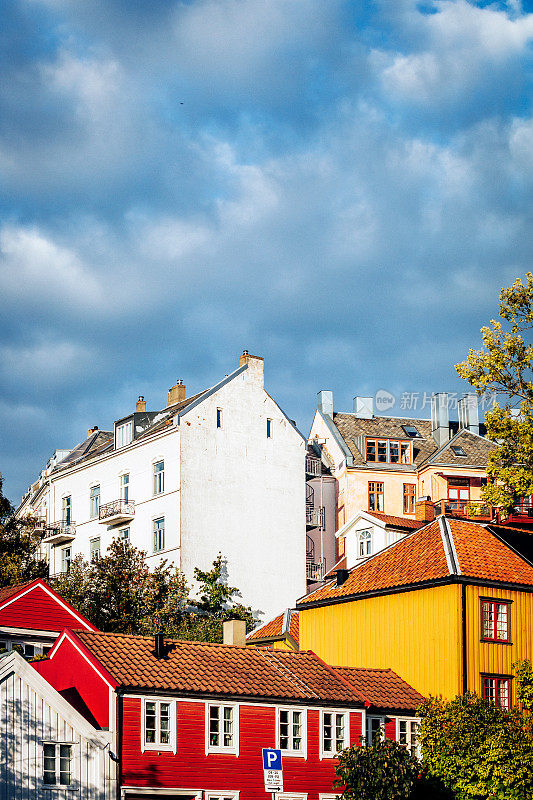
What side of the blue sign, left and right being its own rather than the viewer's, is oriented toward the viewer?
front

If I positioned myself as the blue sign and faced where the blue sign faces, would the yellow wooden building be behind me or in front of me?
behind
